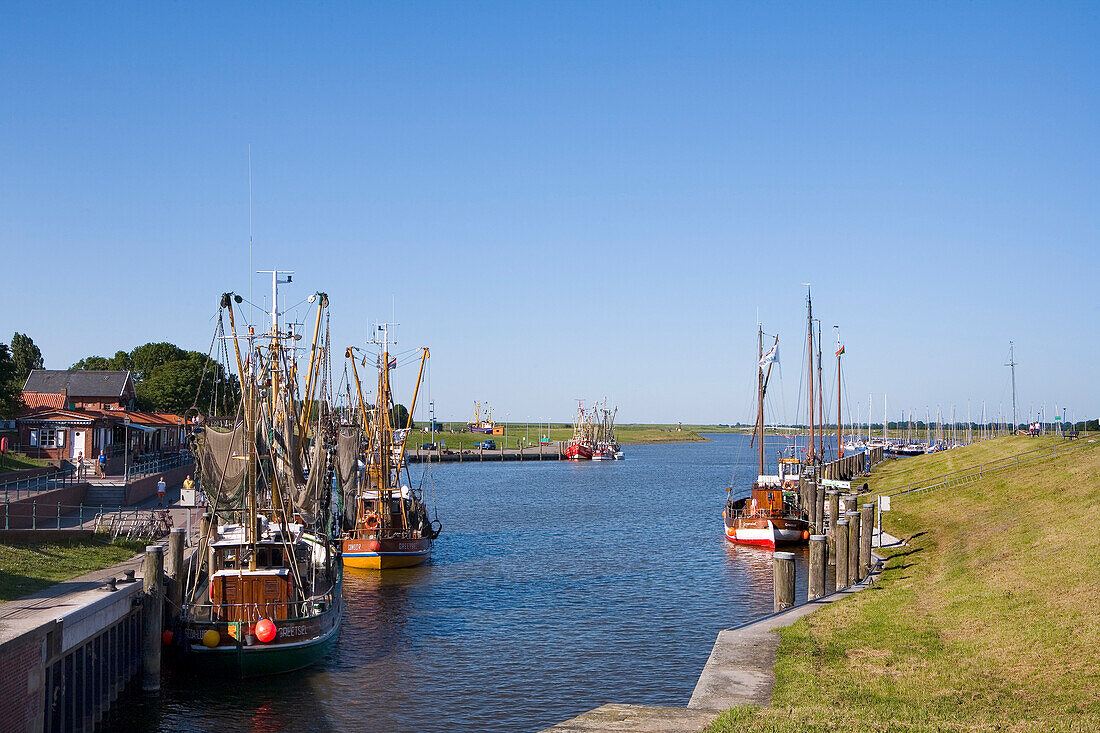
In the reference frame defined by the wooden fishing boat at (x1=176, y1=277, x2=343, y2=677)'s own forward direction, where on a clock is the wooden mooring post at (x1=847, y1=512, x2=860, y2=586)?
The wooden mooring post is roughly at 3 o'clock from the wooden fishing boat.

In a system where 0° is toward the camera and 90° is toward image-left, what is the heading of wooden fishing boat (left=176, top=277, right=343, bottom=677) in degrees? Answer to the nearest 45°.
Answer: approximately 180°

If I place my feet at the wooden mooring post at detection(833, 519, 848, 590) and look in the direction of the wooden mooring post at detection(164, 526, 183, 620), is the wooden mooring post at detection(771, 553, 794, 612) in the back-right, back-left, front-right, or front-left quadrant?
front-left

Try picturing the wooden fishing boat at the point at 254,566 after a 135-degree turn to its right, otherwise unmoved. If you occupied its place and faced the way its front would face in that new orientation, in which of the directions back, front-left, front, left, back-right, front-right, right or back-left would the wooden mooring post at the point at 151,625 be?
right

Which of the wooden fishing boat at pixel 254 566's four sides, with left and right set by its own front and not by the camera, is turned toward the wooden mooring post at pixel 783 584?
right

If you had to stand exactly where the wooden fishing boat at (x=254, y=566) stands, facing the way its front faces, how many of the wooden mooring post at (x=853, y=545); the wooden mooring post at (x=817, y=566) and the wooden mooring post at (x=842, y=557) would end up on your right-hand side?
3

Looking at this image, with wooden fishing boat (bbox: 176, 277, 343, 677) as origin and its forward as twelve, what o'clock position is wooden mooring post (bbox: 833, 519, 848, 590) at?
The wooden mooring post is roughly at 3 o'clock from the wooden fishing boat.

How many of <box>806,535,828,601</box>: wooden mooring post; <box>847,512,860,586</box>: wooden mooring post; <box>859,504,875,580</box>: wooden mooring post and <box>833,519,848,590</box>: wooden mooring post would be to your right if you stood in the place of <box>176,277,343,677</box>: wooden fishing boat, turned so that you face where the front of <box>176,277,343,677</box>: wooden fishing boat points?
4

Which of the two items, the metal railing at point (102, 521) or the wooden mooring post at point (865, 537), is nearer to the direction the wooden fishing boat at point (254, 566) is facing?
the metal railing

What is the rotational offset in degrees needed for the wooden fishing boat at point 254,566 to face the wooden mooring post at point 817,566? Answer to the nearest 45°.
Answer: approximately 90° to its right

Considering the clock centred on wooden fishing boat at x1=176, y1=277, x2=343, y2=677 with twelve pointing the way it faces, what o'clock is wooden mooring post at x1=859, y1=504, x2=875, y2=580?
The wooden mooring post is roughly at 3 o'clock from the wooden fishing boat.

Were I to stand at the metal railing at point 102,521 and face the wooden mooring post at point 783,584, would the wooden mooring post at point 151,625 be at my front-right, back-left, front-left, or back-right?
front-right

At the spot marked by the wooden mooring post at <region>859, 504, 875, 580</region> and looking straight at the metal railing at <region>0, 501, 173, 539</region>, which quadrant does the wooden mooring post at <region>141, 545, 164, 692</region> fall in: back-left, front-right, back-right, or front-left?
front-left
